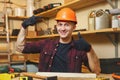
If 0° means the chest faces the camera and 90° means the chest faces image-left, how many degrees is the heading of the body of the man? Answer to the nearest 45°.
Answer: approximately 0°
